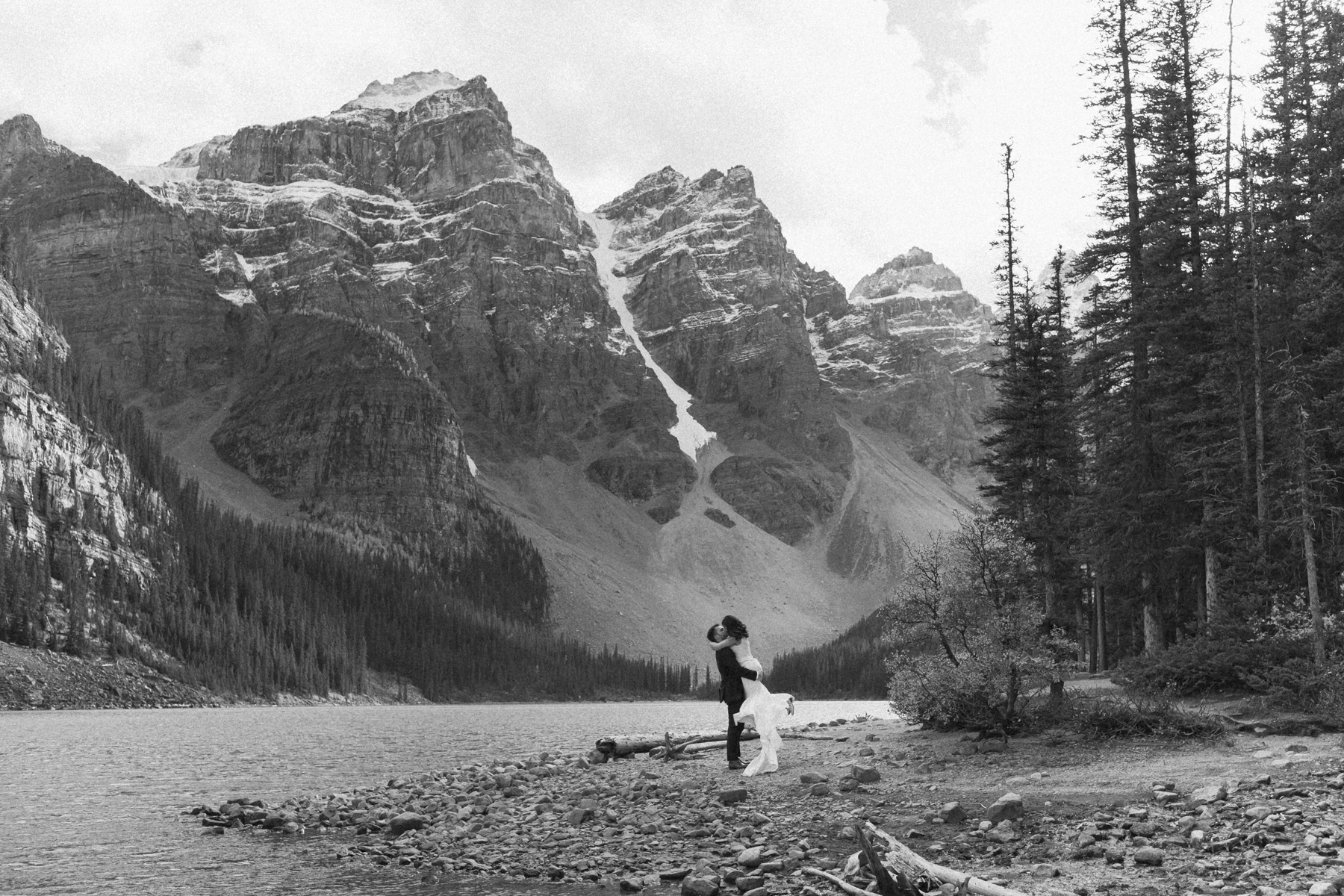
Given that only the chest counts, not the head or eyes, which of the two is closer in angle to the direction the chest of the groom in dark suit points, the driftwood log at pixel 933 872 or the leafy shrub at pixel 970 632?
the leafy shrub

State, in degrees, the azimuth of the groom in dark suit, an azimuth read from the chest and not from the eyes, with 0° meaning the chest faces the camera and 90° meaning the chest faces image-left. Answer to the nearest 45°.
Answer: approximately 270°

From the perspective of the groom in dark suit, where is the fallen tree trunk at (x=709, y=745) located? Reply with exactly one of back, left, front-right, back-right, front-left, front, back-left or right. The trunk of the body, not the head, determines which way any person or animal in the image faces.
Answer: left

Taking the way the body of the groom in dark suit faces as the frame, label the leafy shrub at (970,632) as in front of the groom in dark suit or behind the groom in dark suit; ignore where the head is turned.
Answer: in front

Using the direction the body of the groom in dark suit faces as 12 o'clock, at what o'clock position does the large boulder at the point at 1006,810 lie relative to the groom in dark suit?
The large boulder is roughly at 2 o'clock from the groom in dark suit.

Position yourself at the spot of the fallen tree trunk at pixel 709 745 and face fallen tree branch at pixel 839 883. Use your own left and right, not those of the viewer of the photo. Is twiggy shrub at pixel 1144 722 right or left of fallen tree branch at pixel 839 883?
left

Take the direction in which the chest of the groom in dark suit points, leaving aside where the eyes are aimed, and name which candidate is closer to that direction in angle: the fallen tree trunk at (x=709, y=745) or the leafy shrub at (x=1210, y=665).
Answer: the leafy shrub

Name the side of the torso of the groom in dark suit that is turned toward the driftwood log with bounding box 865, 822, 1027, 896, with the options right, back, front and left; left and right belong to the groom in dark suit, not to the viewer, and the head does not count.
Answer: right

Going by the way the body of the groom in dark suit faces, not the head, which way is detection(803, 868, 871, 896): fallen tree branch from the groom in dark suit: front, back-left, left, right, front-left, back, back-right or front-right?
right

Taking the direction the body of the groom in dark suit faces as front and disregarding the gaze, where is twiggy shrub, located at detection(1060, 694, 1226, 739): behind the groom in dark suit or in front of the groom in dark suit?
in front
